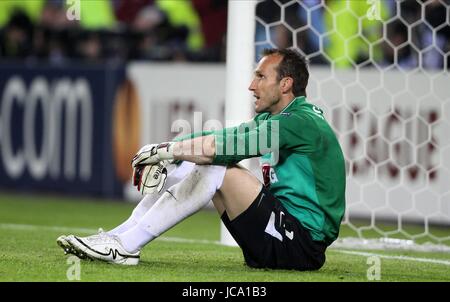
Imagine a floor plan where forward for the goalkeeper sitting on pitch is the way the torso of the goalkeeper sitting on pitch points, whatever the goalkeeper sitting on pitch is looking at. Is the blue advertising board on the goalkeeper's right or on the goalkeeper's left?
on the goalkeeper's right

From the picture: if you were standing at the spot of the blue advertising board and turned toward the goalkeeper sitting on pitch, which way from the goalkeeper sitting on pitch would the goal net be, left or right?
left

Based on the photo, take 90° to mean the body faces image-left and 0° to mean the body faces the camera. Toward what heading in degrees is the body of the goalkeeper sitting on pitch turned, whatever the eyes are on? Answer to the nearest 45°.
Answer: approximately 90°

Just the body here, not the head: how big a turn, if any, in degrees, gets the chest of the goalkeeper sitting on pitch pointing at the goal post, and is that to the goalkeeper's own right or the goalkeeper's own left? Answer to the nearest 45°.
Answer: approximately 90° to the goalkeeper's own right

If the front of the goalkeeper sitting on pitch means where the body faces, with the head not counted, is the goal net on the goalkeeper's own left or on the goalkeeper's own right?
on the goalkeeper's own right
